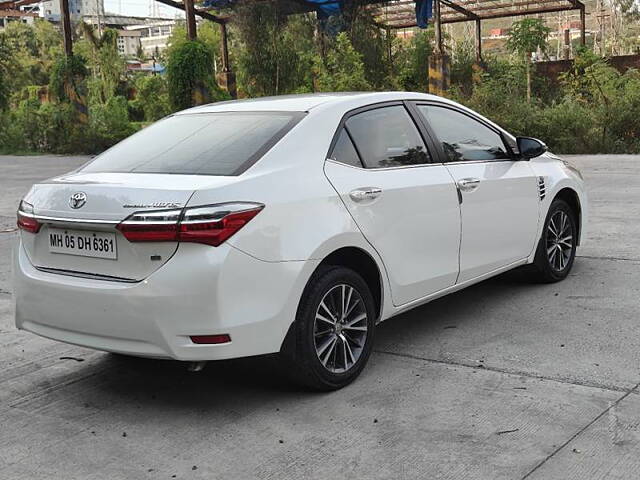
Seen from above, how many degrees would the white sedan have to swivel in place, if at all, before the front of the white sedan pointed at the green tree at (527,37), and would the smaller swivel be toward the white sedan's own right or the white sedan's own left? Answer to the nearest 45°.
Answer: approximately 45° to the white sedan's own left

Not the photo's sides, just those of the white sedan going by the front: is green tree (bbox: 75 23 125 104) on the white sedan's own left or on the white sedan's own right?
on the white sedan's own left

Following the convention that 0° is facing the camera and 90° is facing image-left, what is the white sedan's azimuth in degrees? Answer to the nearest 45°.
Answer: approximately 225°

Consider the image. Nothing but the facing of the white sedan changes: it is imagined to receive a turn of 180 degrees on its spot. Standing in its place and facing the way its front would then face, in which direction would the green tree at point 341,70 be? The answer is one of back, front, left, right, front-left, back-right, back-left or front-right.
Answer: back-right

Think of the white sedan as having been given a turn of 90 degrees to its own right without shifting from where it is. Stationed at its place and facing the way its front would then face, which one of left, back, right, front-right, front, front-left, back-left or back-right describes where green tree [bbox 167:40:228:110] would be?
back-left

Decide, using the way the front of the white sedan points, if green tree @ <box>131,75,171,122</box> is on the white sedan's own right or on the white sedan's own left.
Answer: on the white sedan's own left

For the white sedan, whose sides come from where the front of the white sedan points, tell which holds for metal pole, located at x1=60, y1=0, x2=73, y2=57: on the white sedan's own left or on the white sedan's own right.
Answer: on the white sedan's own left

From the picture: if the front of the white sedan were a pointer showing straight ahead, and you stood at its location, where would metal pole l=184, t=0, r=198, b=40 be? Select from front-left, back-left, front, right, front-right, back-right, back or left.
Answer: front-left
